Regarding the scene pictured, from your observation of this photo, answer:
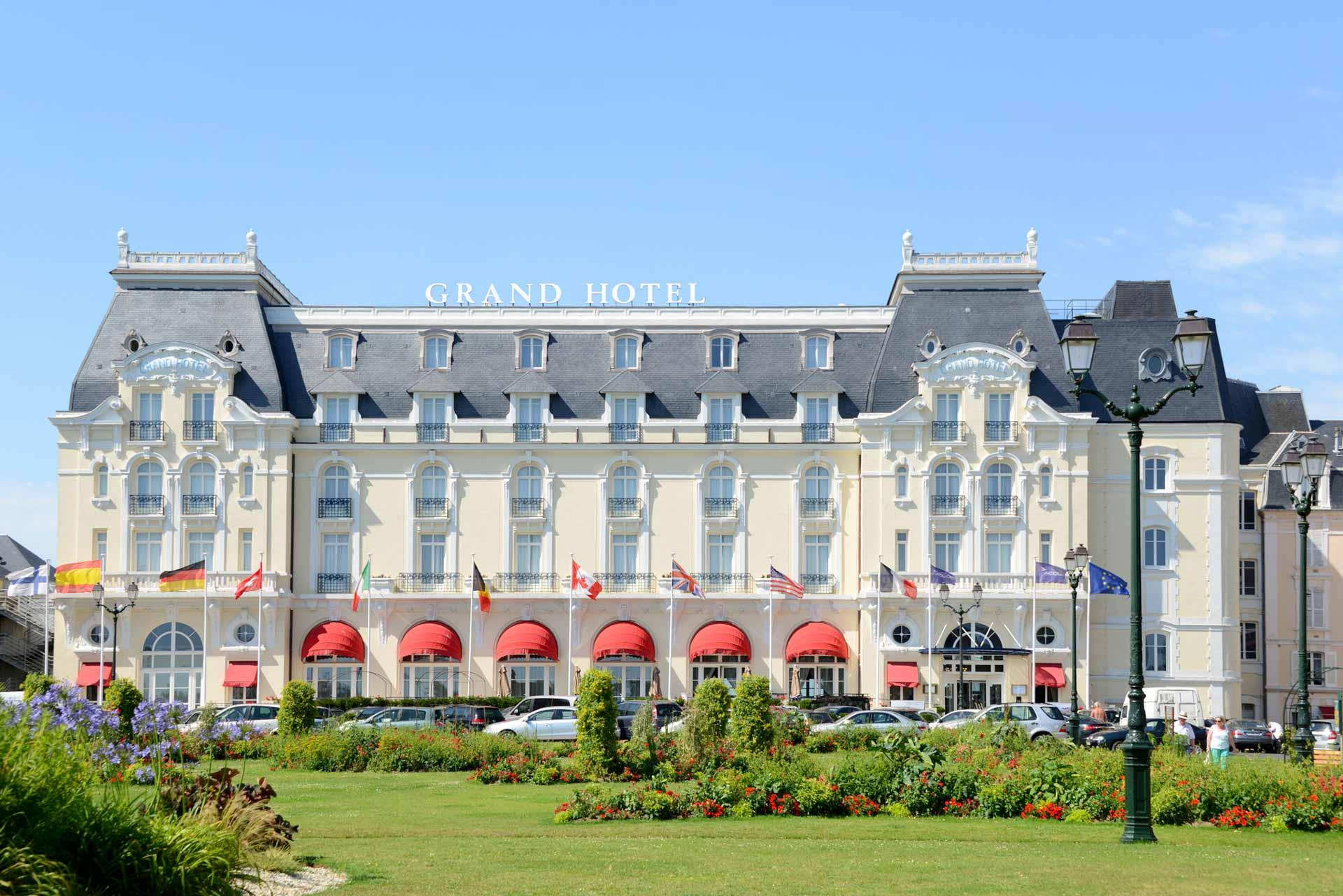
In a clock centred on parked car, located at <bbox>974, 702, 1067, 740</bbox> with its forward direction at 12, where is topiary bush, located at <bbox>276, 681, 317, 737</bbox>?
The topiary bush is roughly at 11 o'clock from the parked car.

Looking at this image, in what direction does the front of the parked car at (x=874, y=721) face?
to the viewer's left

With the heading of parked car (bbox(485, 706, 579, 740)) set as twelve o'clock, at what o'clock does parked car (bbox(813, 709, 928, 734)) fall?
parked car (bbox(813, 709, 928, 734)) is roughly at 6 o'clock from parked car (bbox(485, 706, 579, 740)).

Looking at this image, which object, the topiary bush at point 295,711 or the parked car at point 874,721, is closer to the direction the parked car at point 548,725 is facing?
the topiary bush

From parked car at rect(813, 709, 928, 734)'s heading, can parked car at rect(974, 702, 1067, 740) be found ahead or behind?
behind

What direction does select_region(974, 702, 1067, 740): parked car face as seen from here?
to the viewer's left

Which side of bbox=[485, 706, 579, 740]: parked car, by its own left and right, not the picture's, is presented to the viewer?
left
